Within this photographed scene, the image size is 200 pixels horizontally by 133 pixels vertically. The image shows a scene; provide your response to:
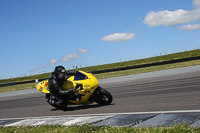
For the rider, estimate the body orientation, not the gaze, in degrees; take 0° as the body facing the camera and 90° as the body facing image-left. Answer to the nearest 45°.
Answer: approximately 270°
